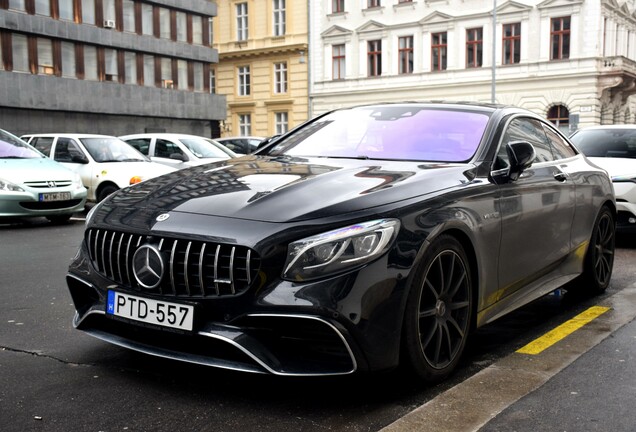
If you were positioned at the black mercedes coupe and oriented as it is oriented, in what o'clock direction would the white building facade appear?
The white building facade is roughly at 5 o'clock from the black mercedes coupe.

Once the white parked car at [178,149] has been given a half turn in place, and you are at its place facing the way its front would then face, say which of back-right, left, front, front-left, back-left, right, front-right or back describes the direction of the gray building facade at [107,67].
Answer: front-right

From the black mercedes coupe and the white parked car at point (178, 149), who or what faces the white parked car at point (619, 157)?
the white parked car at point (178, 149)

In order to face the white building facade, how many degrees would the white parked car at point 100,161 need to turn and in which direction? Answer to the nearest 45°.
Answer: approximately 90° to its left

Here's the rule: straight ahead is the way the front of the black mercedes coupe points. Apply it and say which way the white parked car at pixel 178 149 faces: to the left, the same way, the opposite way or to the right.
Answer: to the left

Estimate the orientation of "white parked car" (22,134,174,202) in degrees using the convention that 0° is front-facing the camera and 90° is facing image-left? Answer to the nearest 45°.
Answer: approximately 315°

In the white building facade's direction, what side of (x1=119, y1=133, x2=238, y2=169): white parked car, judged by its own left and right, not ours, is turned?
left
